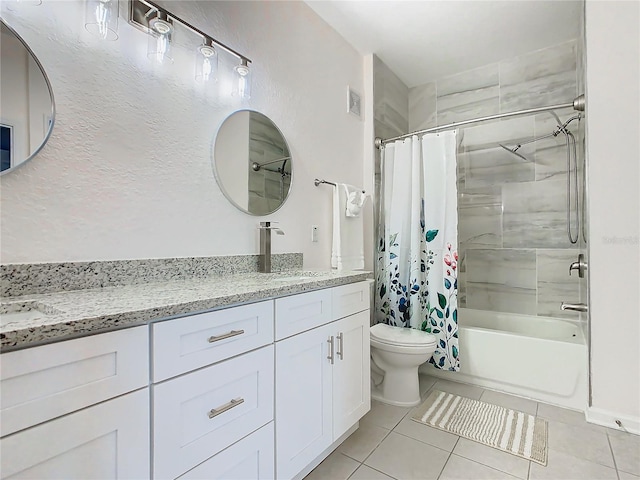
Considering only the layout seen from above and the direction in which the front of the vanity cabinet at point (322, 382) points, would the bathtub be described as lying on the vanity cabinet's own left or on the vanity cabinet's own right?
on the vanity cabinet's own left

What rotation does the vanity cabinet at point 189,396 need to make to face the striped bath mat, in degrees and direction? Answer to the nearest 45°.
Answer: approximately 45° to its left

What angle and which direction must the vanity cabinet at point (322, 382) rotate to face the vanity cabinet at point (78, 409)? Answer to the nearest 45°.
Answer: approximately 90° to its right

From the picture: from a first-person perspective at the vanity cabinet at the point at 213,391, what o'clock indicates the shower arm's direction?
The shower arm is roughly at 10 o'clock from the vanity cabinet.
